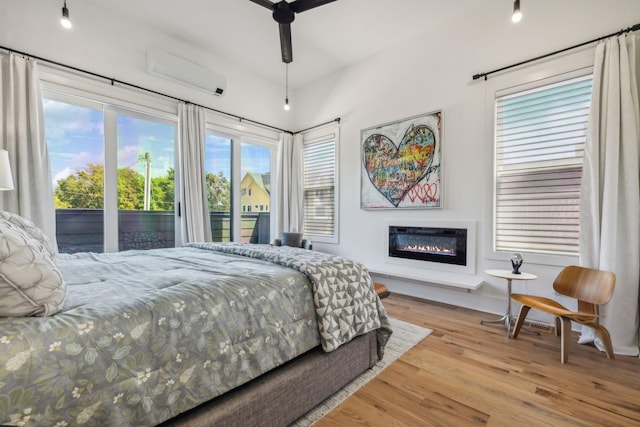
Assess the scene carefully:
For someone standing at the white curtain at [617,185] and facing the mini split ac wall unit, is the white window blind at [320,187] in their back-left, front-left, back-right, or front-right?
front-right

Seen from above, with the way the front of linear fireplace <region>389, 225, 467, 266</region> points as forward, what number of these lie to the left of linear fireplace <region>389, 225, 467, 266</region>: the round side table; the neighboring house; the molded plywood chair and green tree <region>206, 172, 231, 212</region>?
2

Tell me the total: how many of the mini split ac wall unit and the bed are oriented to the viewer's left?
0

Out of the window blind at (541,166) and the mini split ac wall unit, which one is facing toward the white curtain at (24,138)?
the window blind

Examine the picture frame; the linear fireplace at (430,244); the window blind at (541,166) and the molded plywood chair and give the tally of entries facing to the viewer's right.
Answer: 0

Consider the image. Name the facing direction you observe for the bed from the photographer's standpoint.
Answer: facing away from the viewer and to the right of the viewer

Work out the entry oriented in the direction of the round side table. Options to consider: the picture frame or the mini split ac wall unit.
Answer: the mini split ac wall unit

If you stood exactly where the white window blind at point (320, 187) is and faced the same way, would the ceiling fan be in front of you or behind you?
in front

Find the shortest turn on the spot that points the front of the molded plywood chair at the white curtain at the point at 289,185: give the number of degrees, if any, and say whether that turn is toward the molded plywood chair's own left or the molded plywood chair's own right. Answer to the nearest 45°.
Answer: approximately 45° to the molded plywood chair's own right

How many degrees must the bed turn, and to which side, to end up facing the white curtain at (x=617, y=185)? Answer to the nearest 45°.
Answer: approximately 45° to its right

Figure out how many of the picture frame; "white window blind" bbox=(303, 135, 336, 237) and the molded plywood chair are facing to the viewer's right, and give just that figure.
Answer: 0

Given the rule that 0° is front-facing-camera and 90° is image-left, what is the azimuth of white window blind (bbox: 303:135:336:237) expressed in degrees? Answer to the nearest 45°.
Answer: approximately 45°

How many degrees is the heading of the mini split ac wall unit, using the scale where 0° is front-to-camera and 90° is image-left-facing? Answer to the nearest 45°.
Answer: approximately 315°

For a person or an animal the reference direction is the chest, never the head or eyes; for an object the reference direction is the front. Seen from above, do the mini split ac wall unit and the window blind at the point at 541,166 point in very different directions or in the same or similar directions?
very different directions

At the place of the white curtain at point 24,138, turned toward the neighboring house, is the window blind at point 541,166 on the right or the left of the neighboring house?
right

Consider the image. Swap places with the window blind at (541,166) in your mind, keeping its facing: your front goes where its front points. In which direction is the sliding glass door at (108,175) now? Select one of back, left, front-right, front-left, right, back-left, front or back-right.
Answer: front

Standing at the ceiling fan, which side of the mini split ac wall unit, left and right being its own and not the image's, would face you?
front

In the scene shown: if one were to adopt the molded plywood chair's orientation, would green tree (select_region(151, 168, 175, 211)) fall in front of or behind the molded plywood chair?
in front

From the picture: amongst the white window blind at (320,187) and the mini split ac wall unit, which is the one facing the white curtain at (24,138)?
the white window blind
